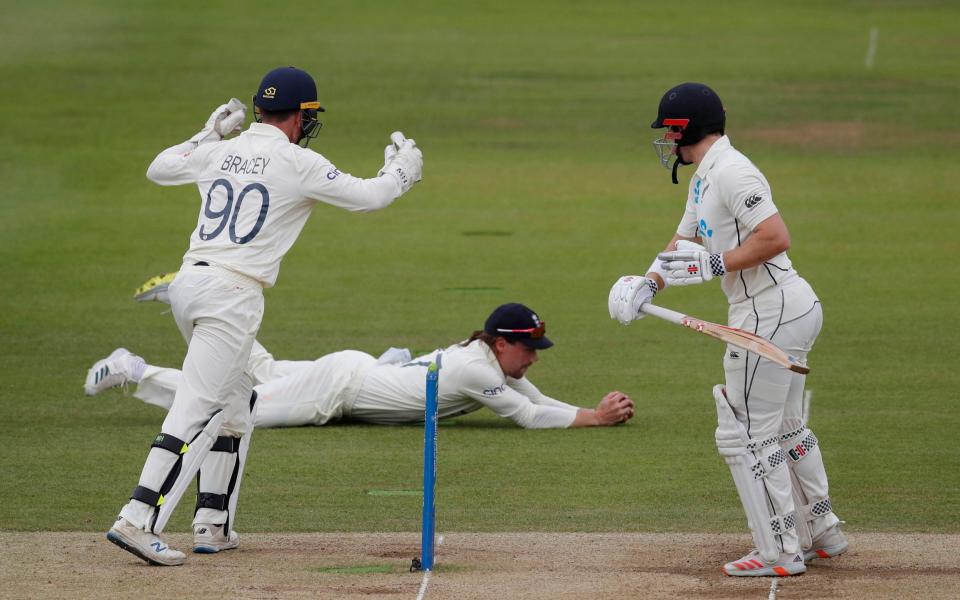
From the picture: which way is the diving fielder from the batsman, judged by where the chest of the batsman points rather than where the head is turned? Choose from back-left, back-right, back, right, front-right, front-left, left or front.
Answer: front-right

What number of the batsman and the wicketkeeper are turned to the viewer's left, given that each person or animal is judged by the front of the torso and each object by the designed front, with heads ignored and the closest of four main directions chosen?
1

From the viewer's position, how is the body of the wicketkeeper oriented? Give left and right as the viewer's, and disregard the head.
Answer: facing away from the viewer and to the right of the viewer

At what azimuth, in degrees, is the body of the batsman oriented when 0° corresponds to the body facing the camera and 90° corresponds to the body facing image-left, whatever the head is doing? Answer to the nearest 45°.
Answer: approximately 90°

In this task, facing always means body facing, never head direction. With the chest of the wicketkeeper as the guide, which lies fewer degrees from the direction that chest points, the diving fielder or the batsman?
the diving fielder

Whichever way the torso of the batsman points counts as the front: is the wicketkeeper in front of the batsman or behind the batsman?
in front

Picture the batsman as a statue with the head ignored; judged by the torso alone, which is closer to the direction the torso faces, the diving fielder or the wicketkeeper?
the wicketkeeper

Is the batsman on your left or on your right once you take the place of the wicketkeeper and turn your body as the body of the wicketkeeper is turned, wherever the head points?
on your right
